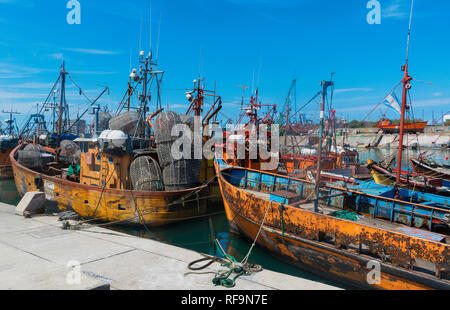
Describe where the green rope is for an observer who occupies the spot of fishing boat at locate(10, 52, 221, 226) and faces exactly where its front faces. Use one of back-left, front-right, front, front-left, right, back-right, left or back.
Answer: back-left

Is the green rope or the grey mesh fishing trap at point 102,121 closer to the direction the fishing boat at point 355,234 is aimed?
the grey mesh fishing trap

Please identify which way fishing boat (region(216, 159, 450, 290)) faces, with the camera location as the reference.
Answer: facing away from the viewer and to the left of the viewer

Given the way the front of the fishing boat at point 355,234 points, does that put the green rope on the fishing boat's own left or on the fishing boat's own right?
on the fishing boat's own left

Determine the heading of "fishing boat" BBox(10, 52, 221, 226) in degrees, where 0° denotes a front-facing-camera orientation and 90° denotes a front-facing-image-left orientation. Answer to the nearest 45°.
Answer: approximately 135°

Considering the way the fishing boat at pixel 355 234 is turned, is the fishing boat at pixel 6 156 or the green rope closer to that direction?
the fishing boat
